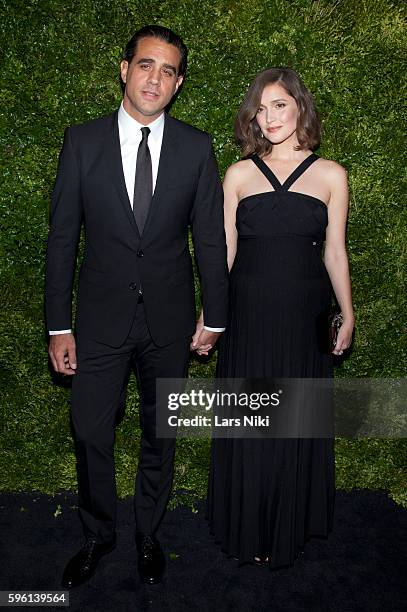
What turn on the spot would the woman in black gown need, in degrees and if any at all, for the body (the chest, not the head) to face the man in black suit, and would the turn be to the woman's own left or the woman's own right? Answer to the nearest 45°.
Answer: approximately 45° to the woman's own right

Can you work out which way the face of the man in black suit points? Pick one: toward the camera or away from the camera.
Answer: toward the camera

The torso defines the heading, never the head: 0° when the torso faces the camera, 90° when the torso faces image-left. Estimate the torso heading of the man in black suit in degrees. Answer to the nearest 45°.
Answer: approximately 0°

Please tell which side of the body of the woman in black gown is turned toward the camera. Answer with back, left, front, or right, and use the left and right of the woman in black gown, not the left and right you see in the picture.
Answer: front

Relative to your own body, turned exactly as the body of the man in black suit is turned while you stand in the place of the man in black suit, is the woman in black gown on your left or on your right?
on your left

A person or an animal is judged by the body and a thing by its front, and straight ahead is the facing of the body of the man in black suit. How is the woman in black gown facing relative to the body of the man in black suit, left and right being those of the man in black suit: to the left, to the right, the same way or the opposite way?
the same way

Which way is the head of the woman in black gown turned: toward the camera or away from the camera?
toward the camera

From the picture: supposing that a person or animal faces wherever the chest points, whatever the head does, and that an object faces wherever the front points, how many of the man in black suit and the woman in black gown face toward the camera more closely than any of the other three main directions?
2
